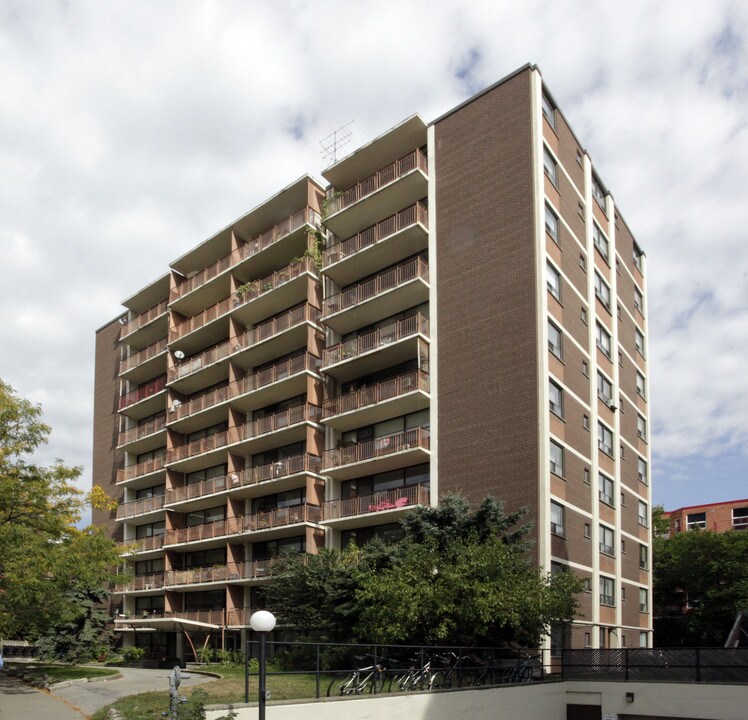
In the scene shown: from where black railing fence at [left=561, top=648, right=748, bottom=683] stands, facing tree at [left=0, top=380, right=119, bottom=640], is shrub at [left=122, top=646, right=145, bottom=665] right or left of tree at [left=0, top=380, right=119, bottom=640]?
right

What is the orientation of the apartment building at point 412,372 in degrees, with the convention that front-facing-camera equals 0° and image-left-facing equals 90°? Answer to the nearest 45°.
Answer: approximately 45°

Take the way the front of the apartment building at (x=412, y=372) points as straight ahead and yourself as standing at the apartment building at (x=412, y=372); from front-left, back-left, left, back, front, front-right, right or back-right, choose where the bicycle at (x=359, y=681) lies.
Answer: front-left

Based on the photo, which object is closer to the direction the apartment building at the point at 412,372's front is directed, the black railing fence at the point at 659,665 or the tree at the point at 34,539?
the tree

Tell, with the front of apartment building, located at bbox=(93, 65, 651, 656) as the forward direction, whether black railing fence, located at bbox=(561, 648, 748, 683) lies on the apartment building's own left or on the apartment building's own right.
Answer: on the apartment building's own left

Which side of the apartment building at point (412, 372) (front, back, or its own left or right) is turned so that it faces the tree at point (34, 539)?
front

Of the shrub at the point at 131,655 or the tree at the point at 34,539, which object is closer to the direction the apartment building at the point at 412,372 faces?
the tree
